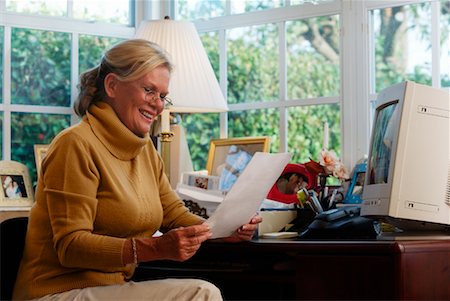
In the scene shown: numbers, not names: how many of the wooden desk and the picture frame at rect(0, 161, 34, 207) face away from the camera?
0

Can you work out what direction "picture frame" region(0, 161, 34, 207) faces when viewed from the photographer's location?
facing the viewer

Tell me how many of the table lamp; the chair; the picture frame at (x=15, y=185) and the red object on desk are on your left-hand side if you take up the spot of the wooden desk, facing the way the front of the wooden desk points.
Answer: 0

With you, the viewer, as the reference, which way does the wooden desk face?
facing the viewer and to the left of the viewer

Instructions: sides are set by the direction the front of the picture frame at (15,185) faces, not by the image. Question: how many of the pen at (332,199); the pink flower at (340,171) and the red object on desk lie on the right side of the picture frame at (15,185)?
0

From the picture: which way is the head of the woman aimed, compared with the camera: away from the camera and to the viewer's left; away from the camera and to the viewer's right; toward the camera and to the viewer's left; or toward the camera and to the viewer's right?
toward the camera and to the viewer's right

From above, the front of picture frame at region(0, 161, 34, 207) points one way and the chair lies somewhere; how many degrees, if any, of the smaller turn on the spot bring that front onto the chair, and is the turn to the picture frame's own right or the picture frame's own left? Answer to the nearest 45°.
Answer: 0° — it already faces it

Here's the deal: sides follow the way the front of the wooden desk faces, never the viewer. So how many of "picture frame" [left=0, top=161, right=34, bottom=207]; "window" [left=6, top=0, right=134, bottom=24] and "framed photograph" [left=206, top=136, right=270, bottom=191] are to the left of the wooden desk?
0
